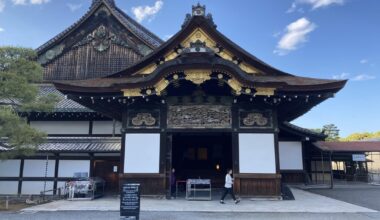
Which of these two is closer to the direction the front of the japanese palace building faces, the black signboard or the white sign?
the black signboard

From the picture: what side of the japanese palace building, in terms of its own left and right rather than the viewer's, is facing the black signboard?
front

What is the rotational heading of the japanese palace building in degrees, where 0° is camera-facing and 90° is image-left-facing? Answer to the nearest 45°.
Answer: approximately 0°

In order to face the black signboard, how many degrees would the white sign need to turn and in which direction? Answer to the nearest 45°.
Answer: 0° — it already faces it

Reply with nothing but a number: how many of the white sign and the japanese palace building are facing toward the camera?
2

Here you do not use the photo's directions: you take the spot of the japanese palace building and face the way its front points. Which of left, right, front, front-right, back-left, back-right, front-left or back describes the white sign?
back-left

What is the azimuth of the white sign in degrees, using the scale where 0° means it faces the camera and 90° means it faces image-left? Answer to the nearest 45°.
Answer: approximately 0°

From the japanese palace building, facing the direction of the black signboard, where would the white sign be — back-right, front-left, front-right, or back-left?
back-left
